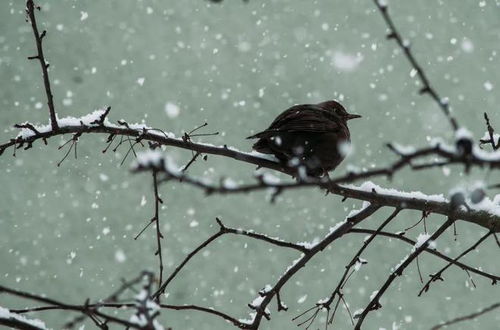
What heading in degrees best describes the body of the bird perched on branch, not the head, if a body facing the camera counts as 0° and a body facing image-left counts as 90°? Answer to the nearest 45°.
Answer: approximately 270°
